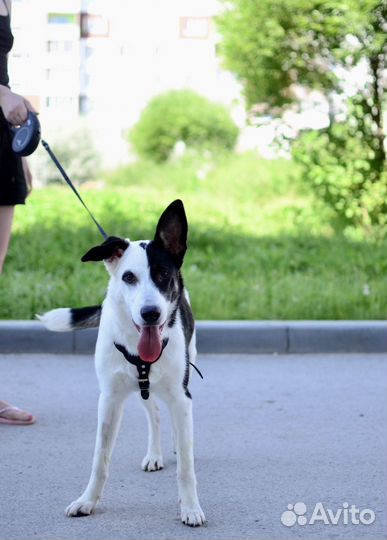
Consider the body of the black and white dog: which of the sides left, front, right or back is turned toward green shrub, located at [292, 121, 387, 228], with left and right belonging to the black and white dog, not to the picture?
back

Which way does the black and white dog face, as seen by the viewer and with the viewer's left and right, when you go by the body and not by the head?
facing the viewer

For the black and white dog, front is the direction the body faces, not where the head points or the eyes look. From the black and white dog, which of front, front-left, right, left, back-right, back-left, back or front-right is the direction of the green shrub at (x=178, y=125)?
back

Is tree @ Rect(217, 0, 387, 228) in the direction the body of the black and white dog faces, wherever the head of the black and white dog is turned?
no

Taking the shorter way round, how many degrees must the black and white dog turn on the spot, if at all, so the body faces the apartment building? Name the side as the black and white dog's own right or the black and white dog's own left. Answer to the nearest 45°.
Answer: approximately 180°
